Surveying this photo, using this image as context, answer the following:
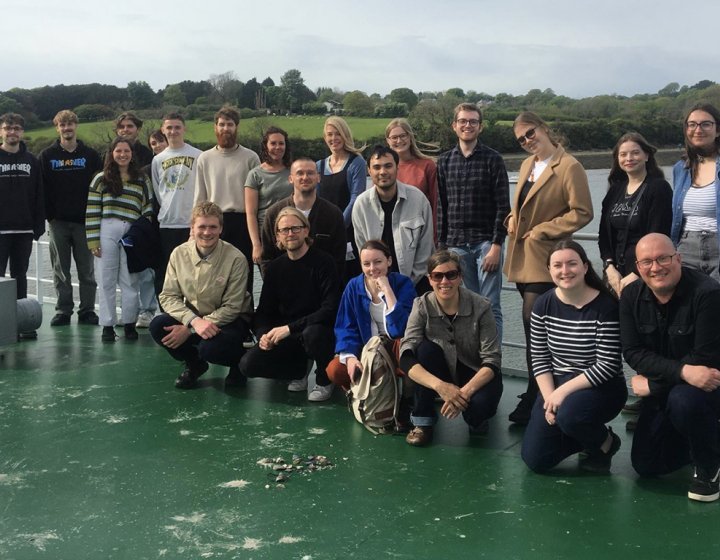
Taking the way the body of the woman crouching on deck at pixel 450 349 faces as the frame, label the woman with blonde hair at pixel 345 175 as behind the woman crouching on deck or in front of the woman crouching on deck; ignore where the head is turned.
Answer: behind

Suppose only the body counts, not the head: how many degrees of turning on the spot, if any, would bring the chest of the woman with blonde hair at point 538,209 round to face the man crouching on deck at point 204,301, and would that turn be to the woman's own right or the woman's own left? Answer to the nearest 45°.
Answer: approximately 45° to the woman's own right

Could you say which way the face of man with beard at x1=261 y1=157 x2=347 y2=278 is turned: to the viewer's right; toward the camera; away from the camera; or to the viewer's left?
toward the camera

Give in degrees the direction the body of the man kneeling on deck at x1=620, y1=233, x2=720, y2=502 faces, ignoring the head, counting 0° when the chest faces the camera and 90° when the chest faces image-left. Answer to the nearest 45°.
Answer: approximately 0°

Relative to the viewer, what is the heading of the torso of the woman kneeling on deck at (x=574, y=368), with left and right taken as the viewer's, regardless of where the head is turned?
facing the viewer and to the left of the viewer

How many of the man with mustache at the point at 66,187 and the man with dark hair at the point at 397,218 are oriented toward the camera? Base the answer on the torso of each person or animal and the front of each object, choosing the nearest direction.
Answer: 2

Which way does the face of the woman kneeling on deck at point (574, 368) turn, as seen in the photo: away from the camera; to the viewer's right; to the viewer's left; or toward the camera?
toward the camera

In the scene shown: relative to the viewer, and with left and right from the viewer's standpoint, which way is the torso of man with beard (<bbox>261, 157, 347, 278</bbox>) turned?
facing the viewer

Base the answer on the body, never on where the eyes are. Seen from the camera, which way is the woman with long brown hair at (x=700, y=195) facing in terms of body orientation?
toward the camera

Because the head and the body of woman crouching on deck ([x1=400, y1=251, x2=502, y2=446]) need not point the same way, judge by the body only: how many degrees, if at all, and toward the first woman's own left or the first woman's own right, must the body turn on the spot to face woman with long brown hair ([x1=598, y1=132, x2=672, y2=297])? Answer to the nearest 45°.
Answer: approximately 90° to the first woman's own left

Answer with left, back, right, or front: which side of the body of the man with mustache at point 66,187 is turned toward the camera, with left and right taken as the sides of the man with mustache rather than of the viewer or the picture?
front

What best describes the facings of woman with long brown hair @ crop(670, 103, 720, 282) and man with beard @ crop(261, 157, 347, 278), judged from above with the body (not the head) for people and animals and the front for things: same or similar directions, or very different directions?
same or similar directions

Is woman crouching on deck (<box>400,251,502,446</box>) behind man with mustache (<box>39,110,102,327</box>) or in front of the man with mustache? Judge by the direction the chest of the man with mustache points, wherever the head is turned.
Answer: in front

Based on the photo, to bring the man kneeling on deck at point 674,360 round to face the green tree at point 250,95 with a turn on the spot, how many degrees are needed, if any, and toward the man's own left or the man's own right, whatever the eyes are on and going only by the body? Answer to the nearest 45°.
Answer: approximately 135° to the man's own right

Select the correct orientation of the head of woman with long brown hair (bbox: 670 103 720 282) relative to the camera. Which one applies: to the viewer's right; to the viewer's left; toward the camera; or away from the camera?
toward the camera
